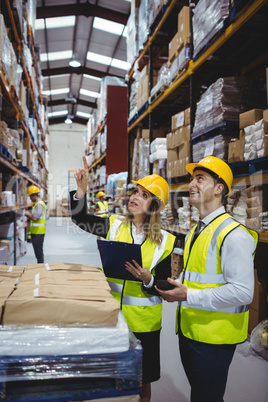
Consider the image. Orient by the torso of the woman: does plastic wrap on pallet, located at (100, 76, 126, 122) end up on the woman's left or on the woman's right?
on the woman's right

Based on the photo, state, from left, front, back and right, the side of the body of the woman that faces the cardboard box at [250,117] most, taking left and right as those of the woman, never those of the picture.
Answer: back

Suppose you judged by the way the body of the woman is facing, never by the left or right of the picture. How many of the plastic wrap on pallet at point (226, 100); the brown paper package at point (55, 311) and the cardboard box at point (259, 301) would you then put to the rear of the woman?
2

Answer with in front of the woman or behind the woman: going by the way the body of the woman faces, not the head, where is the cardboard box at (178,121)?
behind

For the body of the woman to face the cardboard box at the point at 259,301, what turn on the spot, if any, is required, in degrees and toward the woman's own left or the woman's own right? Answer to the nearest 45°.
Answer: approximately 180°

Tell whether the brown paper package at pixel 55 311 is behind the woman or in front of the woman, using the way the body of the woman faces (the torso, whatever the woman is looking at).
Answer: in front

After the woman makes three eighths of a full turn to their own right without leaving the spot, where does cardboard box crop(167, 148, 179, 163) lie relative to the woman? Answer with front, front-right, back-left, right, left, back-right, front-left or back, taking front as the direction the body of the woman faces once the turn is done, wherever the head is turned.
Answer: front

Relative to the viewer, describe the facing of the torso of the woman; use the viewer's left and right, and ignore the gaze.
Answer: facing the viewer and to the left of the viewer

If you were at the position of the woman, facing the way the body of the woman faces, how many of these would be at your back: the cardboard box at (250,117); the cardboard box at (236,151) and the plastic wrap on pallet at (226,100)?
3

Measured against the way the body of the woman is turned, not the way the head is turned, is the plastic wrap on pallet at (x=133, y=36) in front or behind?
behind

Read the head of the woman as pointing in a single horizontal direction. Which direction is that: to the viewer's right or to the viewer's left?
to the viewer's left
